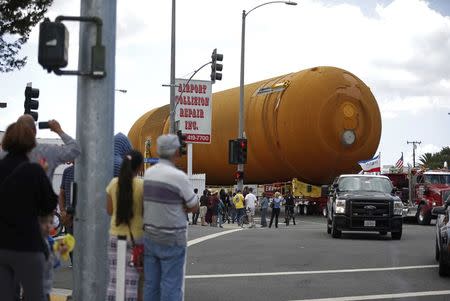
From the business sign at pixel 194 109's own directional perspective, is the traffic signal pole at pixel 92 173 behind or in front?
in front

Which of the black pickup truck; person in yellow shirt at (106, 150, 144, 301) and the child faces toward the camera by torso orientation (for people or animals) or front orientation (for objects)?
the black pickup truck

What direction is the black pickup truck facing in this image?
toward the camera

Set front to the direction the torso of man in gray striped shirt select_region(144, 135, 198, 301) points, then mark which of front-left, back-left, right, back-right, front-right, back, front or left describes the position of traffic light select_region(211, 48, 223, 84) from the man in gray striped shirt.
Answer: front-left

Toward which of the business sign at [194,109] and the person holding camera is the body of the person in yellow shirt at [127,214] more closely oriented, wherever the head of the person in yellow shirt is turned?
the business sign

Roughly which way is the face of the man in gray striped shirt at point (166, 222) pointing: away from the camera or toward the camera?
away from the camera

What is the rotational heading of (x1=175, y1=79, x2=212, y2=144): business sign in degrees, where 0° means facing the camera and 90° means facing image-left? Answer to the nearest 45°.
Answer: approximately 0°

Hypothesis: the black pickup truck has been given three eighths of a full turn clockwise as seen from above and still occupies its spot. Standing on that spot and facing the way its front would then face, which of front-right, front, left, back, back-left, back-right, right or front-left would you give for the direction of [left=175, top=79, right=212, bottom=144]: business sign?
front

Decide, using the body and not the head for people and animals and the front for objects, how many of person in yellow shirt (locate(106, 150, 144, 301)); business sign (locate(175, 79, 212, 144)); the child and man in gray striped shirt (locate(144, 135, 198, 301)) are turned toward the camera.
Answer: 1

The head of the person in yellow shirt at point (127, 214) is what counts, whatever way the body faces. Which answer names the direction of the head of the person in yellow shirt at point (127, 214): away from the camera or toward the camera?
away from the camera

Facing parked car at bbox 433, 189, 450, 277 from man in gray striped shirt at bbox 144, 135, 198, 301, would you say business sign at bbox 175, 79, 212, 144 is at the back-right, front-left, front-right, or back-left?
front-left

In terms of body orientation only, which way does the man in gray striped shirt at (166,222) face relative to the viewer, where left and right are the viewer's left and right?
facing away from the viewer and to the right of the viewer
